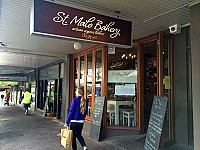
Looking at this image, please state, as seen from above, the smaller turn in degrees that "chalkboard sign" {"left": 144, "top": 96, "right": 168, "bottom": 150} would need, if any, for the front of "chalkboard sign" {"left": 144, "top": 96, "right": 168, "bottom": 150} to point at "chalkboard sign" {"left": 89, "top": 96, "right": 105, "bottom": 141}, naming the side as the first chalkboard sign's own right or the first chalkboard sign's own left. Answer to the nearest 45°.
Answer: approximately 90° to the first chalkboard sign's own right

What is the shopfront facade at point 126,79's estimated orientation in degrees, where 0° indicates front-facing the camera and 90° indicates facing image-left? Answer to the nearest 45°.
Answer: approximately 45°

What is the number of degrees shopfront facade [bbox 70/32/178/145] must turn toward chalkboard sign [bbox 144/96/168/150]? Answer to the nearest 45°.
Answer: approximately 45° to its left

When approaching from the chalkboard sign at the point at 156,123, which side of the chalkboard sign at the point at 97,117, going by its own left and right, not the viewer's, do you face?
left

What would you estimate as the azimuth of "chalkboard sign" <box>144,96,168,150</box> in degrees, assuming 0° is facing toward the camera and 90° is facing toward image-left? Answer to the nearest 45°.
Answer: approximately 45°
